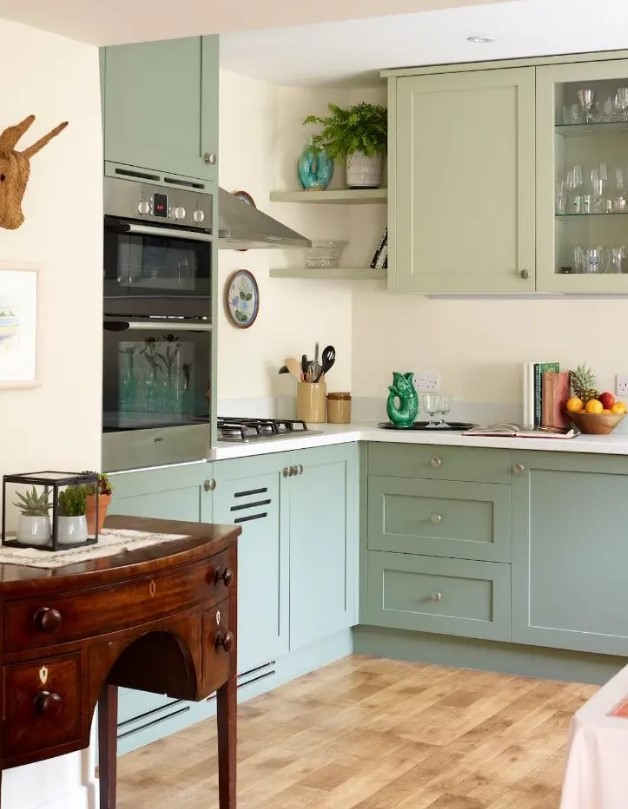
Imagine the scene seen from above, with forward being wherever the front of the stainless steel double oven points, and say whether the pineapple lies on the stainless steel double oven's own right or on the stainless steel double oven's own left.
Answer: on the stainless steel double oven's own left

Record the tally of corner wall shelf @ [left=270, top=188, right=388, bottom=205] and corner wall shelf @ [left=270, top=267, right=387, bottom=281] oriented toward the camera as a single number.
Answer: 2

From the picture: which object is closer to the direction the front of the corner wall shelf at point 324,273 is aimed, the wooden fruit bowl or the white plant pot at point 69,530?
the white plant pot

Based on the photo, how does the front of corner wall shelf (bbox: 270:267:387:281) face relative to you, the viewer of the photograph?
facing the viewer

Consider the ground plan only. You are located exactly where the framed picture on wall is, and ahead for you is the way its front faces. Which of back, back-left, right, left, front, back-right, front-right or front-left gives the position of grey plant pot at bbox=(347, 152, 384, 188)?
left

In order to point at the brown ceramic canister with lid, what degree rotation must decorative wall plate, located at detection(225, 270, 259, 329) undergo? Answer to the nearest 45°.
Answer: approximately 90° to its left

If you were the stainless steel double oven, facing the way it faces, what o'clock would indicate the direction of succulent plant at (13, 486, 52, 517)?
The succulent plant is roughly at 2 o'clock from the stainless steel double oven.

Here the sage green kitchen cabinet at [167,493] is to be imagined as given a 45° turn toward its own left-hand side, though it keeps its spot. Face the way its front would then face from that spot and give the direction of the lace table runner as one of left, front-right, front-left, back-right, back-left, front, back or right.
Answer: right

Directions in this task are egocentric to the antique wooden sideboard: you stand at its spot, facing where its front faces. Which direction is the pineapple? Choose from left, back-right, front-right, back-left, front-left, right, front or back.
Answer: left

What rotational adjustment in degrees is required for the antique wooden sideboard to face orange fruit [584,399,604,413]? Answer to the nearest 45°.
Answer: approximately 90° to its left

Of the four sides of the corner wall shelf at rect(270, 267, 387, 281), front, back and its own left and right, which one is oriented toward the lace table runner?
front

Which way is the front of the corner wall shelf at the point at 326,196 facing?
toward the camera

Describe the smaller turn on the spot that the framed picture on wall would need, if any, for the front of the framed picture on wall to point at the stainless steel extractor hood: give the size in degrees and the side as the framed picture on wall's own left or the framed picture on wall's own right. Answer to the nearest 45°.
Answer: approximately 90° to the framed picture on wall's own left

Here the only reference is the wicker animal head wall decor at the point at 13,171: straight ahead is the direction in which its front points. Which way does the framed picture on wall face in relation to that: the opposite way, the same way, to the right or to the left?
the same way
